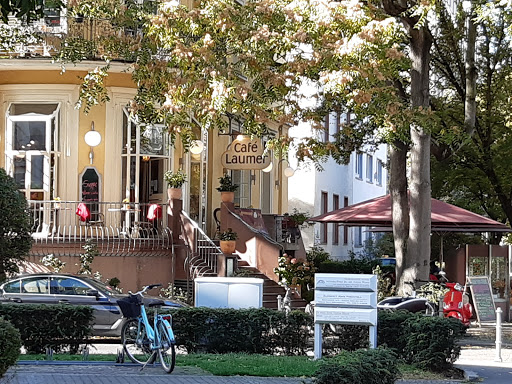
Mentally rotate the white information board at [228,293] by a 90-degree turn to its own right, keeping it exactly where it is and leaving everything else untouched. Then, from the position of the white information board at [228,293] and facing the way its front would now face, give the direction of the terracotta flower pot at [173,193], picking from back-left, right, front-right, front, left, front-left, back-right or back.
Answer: right

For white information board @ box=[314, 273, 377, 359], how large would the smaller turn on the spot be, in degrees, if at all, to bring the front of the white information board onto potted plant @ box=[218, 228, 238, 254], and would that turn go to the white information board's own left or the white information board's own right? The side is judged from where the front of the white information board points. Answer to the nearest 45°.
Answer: approximately 180°

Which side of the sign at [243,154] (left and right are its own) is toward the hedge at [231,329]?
front

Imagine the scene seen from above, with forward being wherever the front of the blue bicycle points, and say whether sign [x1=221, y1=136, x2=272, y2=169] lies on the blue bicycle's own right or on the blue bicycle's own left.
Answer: on the blue bicycle's own right

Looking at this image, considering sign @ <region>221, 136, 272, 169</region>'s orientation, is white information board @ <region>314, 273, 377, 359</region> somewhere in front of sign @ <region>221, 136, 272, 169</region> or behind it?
in front

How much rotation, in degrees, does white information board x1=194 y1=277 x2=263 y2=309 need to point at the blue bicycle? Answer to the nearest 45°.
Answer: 0° — it already faces it

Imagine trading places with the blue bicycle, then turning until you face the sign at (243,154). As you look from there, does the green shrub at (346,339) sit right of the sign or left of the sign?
right

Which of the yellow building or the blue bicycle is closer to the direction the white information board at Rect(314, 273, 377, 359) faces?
the blue bicycle

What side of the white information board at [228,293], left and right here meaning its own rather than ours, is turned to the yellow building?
back

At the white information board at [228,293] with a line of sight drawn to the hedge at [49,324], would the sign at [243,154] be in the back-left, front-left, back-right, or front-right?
back-right

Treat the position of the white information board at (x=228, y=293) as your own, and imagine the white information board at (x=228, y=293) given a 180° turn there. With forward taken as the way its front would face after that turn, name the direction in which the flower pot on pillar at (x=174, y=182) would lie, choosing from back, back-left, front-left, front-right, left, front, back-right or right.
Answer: front

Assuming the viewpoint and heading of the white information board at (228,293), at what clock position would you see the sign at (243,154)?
The sign is roughly at 6 o'clock from the white information board.

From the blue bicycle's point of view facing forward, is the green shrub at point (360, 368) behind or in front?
behind

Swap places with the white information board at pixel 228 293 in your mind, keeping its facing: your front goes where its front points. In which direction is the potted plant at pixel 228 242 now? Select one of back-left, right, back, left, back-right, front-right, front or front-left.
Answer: back
